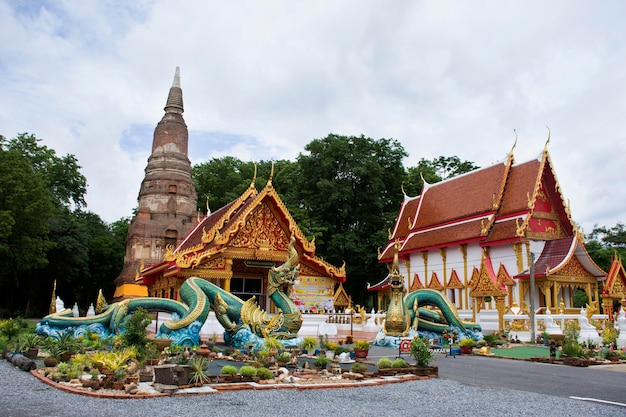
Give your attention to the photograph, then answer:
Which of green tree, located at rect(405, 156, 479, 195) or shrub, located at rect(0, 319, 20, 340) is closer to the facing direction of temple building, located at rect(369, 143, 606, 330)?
the shrub

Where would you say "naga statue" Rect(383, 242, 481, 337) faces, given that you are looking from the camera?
facing the viewer

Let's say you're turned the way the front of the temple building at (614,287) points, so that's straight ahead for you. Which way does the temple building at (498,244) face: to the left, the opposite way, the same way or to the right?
the same way

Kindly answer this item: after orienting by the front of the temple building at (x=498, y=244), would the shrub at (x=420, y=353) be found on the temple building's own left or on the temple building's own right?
on the temple building's own right

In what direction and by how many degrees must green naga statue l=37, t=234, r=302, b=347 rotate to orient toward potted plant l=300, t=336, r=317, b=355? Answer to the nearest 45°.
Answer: approximately 45° to its right

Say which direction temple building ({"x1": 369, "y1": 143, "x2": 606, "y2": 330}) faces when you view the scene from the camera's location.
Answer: facing the viewer and to the right of the viewer

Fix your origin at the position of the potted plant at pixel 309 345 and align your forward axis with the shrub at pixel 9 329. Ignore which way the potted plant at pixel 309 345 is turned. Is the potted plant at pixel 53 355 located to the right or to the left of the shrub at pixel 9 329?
left

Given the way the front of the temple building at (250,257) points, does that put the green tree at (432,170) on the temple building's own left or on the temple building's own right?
on the temple building's own left

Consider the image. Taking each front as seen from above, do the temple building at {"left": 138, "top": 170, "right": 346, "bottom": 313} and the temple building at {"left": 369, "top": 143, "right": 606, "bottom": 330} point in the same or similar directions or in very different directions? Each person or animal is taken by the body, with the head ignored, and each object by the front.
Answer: same or similar directions

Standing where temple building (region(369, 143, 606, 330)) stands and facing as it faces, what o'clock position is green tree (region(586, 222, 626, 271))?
The green tree is roughly at 8 o'clock from the temple building.

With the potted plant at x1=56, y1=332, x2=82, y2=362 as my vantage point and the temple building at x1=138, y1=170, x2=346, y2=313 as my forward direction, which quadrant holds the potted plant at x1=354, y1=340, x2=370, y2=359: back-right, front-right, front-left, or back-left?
front-right

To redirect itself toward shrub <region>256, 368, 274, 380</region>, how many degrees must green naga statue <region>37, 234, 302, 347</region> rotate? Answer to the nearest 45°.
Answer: approximately 90° to its right

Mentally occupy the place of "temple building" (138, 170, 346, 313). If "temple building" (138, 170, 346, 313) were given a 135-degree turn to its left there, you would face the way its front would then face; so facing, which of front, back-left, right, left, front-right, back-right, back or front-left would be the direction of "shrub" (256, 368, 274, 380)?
back

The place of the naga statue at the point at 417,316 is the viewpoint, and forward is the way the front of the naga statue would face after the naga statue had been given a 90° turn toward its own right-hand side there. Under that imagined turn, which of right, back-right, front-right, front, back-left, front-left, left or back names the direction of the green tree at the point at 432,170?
right

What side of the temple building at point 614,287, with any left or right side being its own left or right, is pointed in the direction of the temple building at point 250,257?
right

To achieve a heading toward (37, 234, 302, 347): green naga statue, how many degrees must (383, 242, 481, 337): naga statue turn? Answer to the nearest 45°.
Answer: approximately 45° to its right

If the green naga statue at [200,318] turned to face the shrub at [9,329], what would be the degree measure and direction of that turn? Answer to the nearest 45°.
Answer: approximately 180°
